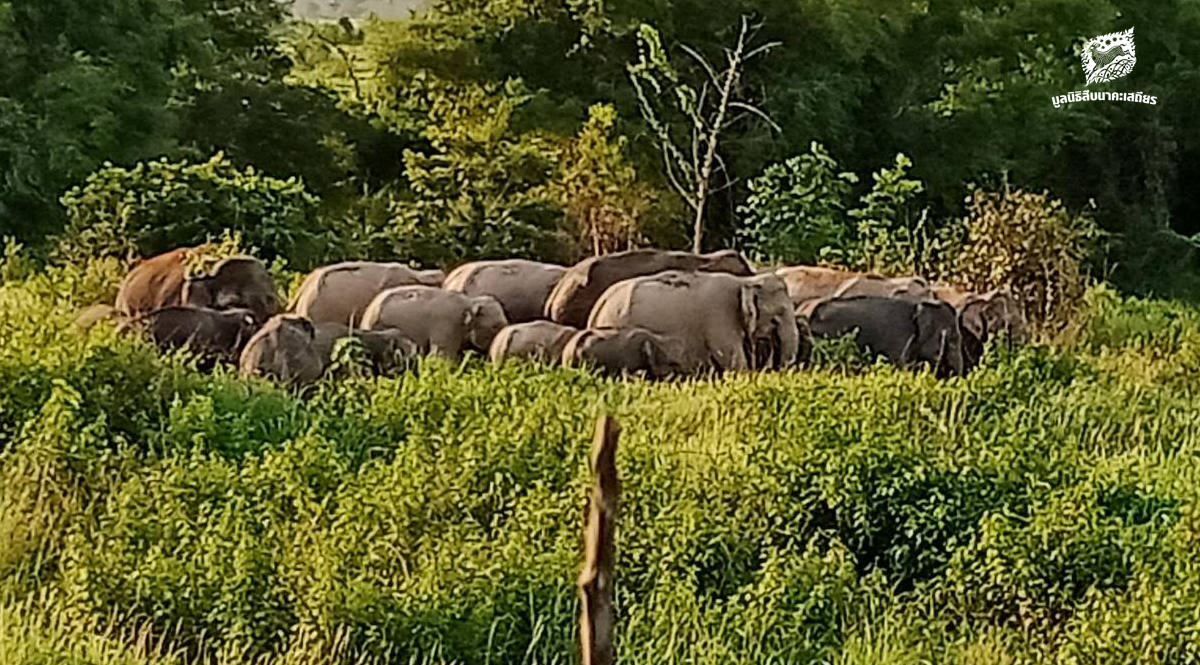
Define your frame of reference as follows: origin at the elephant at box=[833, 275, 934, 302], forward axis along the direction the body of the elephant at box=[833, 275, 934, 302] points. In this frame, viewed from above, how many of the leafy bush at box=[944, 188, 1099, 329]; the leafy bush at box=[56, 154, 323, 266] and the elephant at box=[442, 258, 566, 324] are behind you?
2

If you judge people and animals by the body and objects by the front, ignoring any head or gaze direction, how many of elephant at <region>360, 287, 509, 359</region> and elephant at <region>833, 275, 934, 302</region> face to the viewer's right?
2

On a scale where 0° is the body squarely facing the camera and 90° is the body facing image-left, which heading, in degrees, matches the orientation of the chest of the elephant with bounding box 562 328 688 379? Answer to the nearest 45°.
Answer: approximately 270°

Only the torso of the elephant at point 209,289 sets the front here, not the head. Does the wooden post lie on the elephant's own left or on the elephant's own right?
on the elephant's own right

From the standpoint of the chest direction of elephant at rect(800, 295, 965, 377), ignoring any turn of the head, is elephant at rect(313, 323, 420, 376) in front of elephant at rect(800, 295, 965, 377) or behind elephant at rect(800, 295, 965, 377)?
behind

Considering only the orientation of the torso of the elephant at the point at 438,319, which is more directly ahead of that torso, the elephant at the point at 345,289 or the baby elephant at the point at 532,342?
the baby elephant

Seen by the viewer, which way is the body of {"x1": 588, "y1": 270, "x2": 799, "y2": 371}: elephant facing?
to the viewer's right

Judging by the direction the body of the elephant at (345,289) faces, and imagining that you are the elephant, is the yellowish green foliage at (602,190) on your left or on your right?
on your left

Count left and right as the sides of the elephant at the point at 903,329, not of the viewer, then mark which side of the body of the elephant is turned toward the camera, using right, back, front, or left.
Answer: right

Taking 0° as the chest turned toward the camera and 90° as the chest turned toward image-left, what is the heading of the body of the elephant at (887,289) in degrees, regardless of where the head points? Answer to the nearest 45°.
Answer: approximately 270°

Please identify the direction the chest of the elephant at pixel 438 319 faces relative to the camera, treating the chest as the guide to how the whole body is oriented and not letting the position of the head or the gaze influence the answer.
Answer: to the viewer's right

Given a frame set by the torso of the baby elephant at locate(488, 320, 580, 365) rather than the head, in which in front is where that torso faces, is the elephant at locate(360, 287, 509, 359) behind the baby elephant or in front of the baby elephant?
behind
